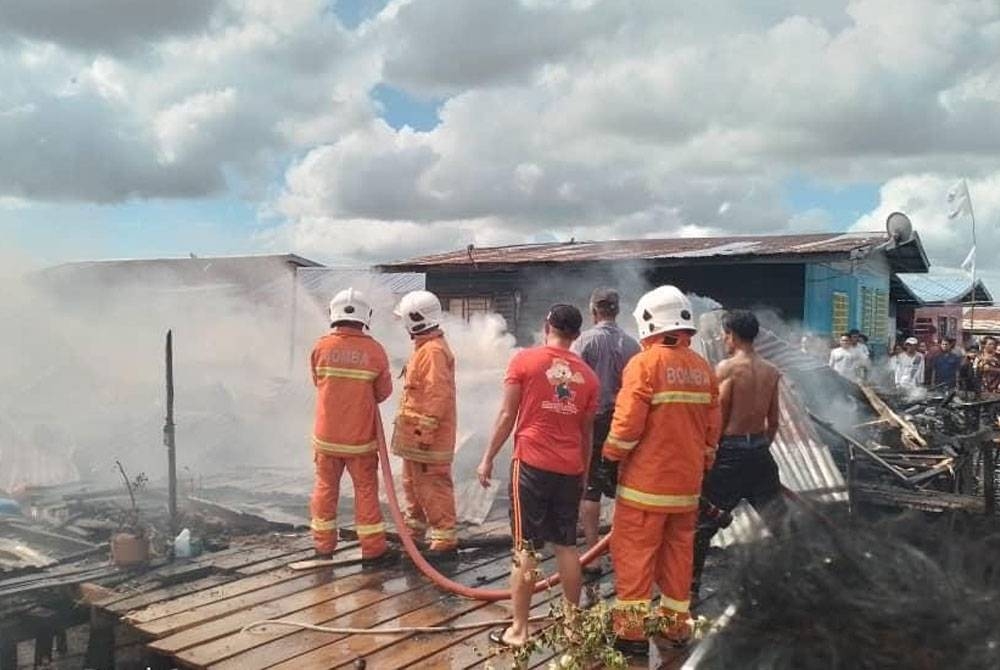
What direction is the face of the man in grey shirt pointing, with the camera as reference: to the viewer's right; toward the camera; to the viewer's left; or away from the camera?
away from the camera

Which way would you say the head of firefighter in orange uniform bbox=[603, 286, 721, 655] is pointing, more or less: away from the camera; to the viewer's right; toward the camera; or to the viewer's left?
away from the camera

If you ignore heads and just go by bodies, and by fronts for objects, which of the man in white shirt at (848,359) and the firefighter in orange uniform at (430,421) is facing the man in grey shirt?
the man in white shirt

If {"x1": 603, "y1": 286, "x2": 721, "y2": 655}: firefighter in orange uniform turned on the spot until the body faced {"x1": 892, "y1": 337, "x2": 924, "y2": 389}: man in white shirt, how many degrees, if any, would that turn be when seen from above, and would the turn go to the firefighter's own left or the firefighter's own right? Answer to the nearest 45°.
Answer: approximately 45° to the firefighter's own right

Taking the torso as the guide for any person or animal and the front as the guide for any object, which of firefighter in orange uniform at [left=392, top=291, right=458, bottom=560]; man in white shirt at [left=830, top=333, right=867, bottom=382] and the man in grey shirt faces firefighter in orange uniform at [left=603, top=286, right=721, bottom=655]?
the man in white shirt

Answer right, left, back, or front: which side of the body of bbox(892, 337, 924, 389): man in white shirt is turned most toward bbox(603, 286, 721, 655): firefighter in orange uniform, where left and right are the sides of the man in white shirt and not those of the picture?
front

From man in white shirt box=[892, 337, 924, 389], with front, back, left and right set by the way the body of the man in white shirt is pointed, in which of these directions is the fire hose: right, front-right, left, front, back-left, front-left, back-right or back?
front

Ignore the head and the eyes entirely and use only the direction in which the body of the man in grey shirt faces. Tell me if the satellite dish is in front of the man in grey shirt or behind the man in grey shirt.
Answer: in front

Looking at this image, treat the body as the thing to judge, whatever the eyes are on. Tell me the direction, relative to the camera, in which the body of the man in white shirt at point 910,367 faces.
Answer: toward the camera

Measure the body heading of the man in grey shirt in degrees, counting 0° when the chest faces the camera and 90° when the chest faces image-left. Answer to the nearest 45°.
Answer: approximately 180°

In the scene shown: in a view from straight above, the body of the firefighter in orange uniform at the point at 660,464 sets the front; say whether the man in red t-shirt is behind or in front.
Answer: in front
